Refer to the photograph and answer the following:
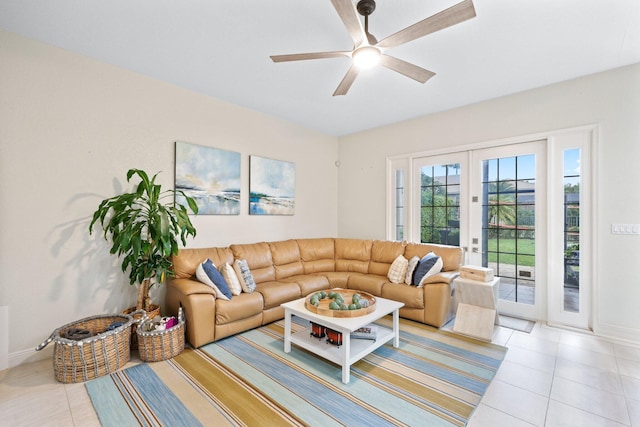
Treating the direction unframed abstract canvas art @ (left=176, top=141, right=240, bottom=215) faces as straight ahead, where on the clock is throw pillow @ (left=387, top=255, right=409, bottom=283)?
The throw pillow is roughly at 11 o'clock from the unframed abstract canvas art.

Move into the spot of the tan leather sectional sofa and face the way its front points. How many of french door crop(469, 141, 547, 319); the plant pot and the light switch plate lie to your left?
2

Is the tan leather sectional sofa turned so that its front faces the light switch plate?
no

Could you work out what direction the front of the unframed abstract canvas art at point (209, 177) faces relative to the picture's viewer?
facing the viewer and to the right of the viewer

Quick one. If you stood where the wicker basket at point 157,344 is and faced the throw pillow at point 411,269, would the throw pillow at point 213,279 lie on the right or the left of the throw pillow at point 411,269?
left

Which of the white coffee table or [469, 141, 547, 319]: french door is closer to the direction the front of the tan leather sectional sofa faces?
the white coffee table

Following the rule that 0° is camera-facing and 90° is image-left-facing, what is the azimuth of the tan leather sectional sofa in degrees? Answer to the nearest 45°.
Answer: approximately 0°

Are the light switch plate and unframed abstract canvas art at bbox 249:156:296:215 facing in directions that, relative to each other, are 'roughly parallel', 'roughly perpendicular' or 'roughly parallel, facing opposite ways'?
roughly perpendicular

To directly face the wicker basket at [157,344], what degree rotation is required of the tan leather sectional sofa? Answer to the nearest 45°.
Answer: approximately 45° to its right

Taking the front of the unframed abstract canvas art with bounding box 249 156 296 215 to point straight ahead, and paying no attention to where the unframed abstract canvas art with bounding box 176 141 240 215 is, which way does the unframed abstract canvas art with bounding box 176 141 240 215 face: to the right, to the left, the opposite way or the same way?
the same way

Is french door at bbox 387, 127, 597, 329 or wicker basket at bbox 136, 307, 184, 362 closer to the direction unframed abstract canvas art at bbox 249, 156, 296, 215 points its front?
the french door

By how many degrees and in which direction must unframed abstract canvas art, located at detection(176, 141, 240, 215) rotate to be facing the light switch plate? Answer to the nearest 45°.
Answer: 0° — it already faces it

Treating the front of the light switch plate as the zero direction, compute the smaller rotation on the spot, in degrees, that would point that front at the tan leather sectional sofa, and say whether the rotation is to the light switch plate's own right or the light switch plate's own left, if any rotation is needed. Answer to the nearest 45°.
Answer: approximately 45° to the light switch plate's own right

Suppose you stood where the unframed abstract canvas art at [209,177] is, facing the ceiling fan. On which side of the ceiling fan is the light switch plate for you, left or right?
left

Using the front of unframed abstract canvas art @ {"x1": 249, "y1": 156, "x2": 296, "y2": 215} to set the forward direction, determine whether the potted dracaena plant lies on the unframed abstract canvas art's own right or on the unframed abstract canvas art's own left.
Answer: on the unframed abstract canvas art's own right

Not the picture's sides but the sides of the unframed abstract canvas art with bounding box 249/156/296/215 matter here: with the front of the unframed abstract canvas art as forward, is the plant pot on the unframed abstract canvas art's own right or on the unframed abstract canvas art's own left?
on the unframed abstract canvas art's own right

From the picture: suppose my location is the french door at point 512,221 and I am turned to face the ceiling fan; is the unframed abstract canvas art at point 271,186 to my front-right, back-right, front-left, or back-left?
front-right

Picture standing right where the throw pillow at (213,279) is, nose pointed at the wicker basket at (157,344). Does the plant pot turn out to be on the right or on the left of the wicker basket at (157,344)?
right
